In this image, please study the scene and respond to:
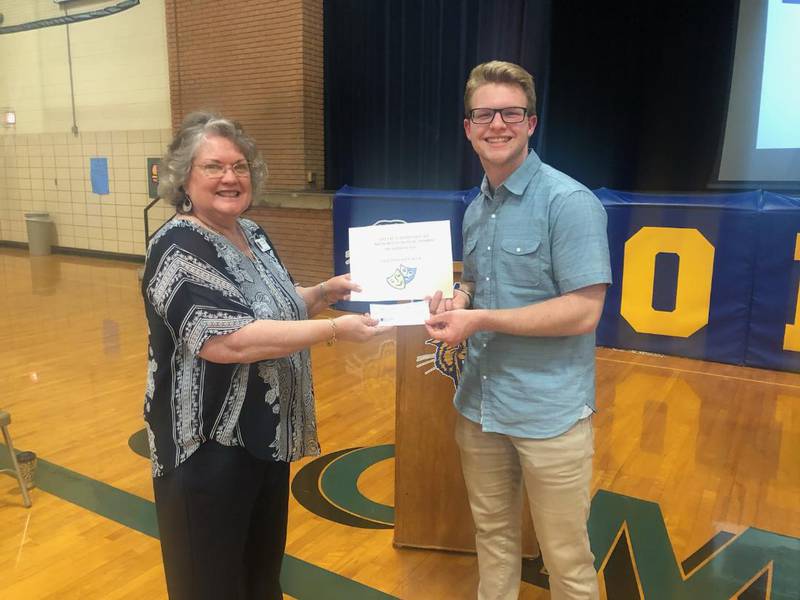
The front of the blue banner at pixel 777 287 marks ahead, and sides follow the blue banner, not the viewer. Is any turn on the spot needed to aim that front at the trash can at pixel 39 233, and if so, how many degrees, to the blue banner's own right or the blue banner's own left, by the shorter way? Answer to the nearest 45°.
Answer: approximately 90° to the blue banner's own right

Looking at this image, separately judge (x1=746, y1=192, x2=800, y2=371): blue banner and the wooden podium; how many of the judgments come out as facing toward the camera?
2

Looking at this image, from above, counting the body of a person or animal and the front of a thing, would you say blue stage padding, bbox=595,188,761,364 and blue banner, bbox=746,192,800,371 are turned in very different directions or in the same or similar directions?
same or similar directions

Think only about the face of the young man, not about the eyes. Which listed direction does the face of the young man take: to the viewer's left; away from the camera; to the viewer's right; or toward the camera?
toward the camera

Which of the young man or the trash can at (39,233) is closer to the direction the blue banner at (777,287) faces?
the young man

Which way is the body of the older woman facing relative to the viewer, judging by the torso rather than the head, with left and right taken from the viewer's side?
facing the viewer and to the right of the viewer

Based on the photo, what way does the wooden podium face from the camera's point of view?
toward the camera

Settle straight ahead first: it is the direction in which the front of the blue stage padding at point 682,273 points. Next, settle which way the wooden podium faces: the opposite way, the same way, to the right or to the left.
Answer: the same way

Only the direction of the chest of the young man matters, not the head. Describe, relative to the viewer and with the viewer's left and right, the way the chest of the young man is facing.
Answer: facing the viewer and to the left of the viewer

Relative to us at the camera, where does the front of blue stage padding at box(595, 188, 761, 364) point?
facing the viewer

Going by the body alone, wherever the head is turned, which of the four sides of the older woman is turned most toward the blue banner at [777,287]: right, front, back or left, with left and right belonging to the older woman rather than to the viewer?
left

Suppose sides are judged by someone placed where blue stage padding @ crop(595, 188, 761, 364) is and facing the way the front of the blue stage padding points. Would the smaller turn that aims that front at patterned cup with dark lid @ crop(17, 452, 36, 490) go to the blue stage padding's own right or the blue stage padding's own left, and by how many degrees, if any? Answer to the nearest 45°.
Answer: approximately 45° to the blue stage padding's own right

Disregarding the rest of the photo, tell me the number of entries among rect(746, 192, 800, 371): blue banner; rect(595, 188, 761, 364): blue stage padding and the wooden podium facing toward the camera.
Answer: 3

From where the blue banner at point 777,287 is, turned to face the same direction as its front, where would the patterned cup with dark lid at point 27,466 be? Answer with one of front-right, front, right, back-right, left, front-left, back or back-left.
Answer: front-right

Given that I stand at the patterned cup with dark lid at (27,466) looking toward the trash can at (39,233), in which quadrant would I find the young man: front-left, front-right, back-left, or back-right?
back-right

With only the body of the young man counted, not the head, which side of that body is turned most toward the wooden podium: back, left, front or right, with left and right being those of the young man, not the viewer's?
right

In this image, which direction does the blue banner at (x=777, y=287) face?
toward the camera

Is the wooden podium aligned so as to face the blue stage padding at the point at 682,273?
no
